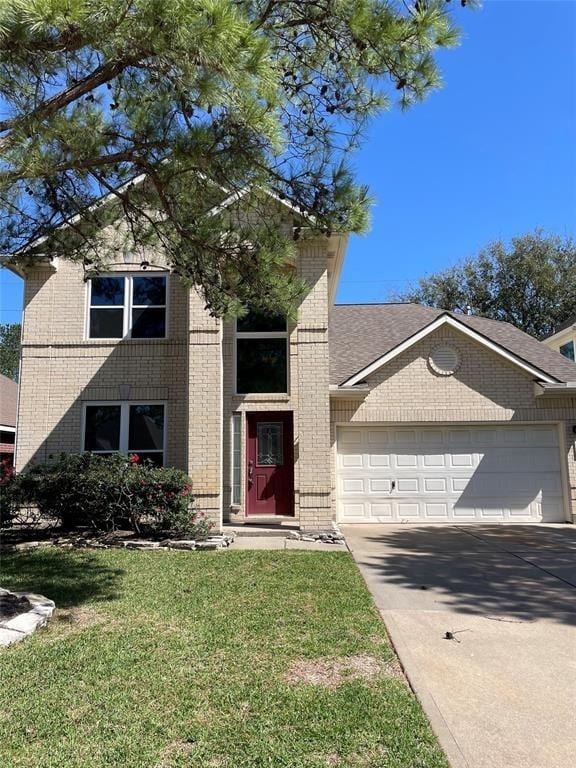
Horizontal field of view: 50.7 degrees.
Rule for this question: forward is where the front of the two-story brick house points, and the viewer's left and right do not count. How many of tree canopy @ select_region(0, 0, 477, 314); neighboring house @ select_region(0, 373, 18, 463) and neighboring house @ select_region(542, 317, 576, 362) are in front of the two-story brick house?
1

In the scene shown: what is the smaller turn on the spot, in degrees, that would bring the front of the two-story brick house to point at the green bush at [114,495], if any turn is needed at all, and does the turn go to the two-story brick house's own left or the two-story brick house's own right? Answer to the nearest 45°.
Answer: approximately 45° to the two-story brick house's own right

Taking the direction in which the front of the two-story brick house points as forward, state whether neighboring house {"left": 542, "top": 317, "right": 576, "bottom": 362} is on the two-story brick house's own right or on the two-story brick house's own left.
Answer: on the two-story brick house's own left

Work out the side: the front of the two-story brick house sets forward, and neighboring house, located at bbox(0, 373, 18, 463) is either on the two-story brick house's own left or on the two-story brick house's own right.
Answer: on the two-story brick house's own right

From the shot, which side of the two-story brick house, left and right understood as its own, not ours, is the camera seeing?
front

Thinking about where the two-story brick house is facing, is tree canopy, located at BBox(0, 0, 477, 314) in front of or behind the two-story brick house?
in front

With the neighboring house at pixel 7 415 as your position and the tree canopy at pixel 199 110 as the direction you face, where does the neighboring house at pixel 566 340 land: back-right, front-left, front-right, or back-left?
front-left

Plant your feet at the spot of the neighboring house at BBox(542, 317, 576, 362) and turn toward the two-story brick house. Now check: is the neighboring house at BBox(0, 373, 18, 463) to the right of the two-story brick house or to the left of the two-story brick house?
right

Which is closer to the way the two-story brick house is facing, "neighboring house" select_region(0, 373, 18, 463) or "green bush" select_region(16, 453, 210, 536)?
the green bush
